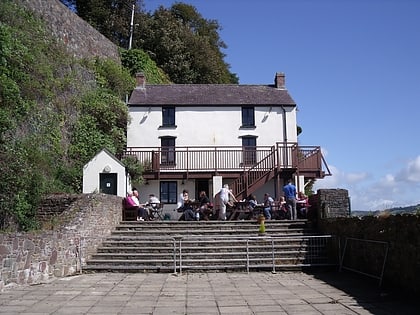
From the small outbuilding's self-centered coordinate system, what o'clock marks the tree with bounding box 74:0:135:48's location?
The tree is roughly at 6 o'clock from the small outbuilding.

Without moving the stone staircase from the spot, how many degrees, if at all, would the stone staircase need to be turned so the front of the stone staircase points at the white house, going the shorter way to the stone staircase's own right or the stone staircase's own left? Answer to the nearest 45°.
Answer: approximately 180°

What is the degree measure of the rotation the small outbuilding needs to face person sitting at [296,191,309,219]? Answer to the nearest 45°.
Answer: approximately 45° to its left

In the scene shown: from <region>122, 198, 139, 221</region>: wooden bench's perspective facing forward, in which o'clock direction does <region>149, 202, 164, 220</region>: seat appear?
The seat is roughly at 12 o'clock from the wooden bench.

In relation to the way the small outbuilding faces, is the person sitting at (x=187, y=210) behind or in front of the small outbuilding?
in front

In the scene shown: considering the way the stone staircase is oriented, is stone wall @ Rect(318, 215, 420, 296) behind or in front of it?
in front
